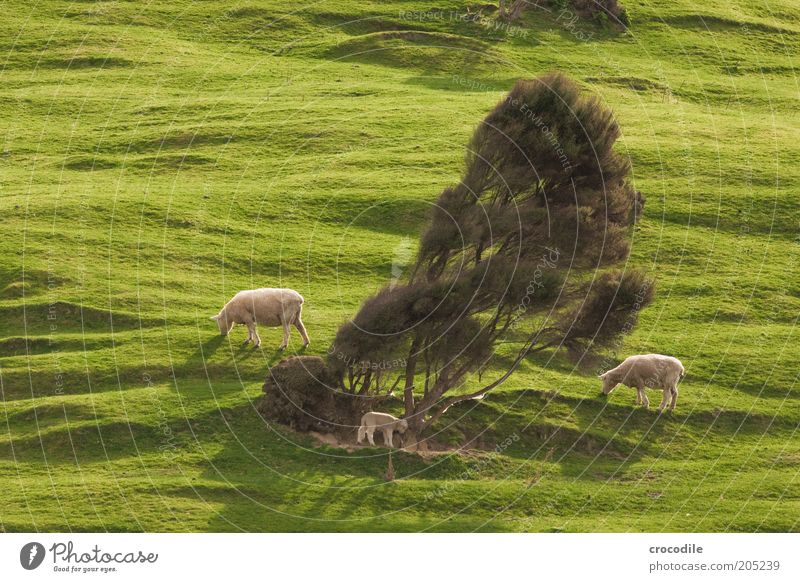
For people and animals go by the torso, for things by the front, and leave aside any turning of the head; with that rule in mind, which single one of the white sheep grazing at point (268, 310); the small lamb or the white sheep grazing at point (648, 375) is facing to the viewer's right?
the small lamb

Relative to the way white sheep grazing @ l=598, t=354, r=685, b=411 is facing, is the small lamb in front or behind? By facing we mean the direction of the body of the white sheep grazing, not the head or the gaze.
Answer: in front

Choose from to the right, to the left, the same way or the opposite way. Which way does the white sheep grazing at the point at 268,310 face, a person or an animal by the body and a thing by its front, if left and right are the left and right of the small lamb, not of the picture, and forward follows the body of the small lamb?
the opposite way

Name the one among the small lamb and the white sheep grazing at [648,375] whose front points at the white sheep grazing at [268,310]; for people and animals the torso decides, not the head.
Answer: the white sheep grazing at [648,375]

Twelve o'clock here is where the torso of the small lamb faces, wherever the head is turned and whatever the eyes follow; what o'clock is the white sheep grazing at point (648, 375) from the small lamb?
The white sheep grazing is roughly at 11 o'clock from the small lamb.

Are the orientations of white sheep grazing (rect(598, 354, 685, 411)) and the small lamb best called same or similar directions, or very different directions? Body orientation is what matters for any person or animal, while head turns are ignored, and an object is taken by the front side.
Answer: very different directions

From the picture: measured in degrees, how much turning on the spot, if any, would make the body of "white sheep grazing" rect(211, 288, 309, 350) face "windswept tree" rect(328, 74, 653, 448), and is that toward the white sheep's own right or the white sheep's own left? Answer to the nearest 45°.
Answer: approximately 135° to the white sheep's own left

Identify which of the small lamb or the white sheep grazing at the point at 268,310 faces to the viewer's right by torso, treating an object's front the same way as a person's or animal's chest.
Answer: the small lamb

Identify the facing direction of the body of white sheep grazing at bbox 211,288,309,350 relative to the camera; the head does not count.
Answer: to the viewer's left

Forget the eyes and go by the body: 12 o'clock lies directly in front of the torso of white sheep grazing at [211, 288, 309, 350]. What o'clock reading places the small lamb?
The small lamb is roughly at 8 o'clock from the white sheep grazing.

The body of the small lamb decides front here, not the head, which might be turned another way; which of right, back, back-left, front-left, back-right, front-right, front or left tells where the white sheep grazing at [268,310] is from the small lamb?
back-left

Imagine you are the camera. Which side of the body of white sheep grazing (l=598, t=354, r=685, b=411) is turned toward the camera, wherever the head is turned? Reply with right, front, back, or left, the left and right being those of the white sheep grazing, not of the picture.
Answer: left

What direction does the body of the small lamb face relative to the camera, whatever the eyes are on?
to the viewer's right
